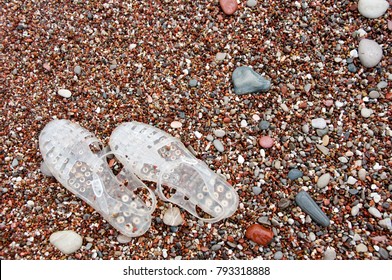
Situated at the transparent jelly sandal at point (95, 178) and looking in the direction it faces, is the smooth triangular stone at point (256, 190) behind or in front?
behind

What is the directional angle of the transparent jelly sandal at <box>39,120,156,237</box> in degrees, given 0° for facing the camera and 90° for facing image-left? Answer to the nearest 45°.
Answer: approximately 135°

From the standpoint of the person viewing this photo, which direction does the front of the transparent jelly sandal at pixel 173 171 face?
facing away from the viewer and to the left of the viewer

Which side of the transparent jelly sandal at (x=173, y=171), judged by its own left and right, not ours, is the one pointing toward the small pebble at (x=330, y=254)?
back

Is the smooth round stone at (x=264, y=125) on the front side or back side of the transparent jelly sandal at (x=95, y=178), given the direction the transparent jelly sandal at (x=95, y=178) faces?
on the back side

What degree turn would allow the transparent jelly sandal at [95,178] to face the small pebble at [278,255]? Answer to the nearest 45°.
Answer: approximately 180°

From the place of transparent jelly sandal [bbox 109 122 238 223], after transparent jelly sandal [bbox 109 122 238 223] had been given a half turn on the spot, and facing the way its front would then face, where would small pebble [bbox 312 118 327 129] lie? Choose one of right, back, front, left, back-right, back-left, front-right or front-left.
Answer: front-left
